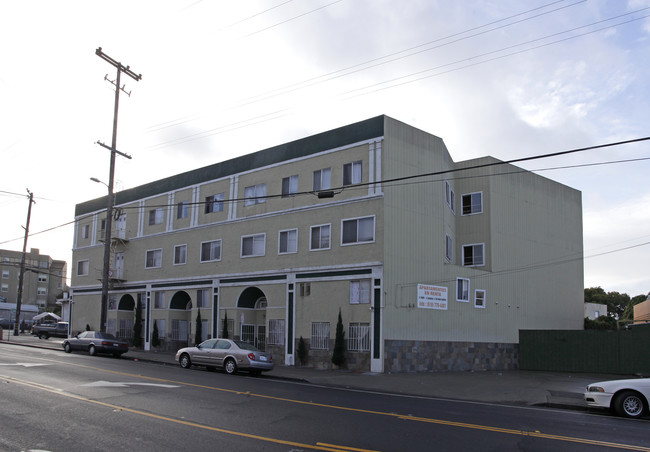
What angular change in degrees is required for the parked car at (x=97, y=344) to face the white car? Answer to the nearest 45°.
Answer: approximately 180°

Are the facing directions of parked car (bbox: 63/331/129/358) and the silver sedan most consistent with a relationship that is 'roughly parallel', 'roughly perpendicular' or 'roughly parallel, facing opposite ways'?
roughly parallel

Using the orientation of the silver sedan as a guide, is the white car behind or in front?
behind

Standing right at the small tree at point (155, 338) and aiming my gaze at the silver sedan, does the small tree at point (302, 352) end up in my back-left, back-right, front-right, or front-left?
front-left

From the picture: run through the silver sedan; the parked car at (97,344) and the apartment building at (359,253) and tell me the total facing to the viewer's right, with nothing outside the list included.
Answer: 0

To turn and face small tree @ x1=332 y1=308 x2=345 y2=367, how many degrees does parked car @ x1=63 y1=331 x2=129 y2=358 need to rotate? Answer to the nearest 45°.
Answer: approximately 180°

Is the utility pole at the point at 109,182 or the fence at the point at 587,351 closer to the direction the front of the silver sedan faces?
the utility pole

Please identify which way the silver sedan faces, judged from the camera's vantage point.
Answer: facing away from the viewer and to the left of the viewer

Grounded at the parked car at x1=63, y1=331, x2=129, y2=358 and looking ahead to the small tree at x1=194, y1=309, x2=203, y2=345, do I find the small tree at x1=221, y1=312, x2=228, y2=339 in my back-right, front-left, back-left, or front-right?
front-right

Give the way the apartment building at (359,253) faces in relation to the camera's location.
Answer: facing the viewer and to the left of the viewer

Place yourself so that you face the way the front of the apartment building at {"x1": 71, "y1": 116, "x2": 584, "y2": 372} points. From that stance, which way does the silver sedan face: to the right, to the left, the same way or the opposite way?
to the right
